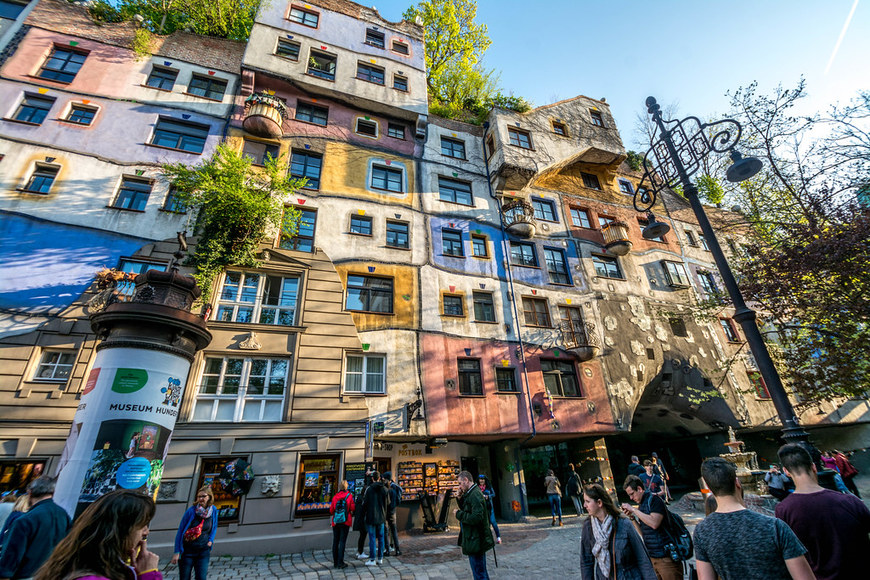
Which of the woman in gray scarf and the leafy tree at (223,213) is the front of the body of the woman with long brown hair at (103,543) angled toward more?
the woman in gray scarf

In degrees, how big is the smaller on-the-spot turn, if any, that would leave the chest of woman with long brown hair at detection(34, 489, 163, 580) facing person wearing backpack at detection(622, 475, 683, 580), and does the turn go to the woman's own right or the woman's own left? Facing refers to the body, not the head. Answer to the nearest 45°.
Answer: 0° — they already face them

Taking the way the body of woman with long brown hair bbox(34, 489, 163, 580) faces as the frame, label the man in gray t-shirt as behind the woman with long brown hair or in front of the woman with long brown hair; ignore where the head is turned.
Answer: in front

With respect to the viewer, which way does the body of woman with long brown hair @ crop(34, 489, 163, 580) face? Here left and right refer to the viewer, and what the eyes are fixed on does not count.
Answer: facing to the right of the viewer

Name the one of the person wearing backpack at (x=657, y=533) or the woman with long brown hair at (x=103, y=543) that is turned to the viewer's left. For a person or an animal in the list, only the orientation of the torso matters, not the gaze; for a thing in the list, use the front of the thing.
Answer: the person wearing backpack

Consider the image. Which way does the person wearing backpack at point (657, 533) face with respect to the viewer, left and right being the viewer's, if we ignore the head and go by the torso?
facing to the left of the viewer

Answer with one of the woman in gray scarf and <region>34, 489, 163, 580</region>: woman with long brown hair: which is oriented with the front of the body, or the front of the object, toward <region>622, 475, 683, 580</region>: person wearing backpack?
the woman with long brown hair
